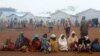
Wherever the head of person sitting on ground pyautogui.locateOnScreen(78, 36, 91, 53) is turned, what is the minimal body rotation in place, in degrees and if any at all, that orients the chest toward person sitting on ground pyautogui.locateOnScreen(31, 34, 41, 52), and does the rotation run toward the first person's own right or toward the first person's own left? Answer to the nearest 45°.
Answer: approximately 90° to the first person's own right

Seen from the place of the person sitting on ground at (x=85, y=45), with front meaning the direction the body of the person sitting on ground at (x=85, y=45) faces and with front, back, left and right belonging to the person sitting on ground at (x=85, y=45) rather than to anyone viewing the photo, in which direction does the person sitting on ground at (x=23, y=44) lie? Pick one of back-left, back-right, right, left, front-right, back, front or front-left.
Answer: right

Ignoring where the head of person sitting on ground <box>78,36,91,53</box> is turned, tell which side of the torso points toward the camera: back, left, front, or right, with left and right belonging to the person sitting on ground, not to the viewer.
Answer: front

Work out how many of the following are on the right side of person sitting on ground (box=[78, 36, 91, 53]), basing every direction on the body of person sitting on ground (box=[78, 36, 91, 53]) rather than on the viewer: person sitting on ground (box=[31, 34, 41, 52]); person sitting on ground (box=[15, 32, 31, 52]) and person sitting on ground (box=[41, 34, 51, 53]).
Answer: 3

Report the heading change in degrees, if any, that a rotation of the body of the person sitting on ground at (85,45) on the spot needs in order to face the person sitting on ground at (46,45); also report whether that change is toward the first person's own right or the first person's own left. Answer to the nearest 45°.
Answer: approximately 90° to the first person's own right
